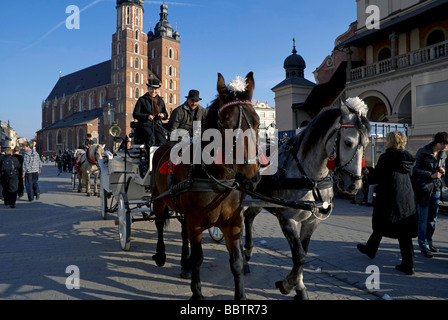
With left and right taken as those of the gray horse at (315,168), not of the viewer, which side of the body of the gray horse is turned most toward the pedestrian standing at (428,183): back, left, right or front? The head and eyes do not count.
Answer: left

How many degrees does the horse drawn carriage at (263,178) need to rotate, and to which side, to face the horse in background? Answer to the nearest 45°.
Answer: approximately 180°

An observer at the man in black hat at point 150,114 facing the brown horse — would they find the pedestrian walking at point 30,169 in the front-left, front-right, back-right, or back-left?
back-right

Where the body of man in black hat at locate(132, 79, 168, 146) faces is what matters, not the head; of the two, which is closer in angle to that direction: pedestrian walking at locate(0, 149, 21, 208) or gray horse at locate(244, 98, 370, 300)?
the gray horse

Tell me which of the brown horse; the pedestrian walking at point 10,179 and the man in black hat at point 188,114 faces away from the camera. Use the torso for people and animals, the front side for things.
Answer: the pedestrian walking

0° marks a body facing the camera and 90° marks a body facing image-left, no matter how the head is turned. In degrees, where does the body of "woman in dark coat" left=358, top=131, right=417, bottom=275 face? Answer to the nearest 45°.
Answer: approximately 135°

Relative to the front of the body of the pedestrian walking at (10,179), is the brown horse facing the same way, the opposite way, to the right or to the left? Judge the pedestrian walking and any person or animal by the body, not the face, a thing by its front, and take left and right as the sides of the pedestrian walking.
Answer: the opposite way

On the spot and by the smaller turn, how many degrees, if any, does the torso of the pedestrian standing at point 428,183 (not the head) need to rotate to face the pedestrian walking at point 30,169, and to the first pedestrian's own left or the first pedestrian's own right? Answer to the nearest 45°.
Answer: approximately 135° to the first pedestrian's own right

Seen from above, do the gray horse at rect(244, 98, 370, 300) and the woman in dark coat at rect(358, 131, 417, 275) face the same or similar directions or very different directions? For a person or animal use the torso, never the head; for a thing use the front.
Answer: very different directions

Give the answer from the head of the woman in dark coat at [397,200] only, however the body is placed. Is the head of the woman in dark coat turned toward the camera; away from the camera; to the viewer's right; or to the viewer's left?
away from the camera
